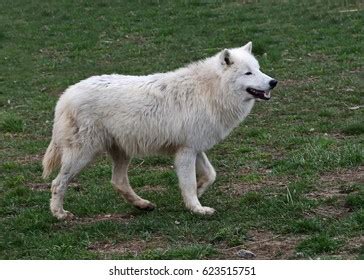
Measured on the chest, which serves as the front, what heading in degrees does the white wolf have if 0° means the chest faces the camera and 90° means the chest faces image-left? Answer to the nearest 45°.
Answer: approximately 270°
